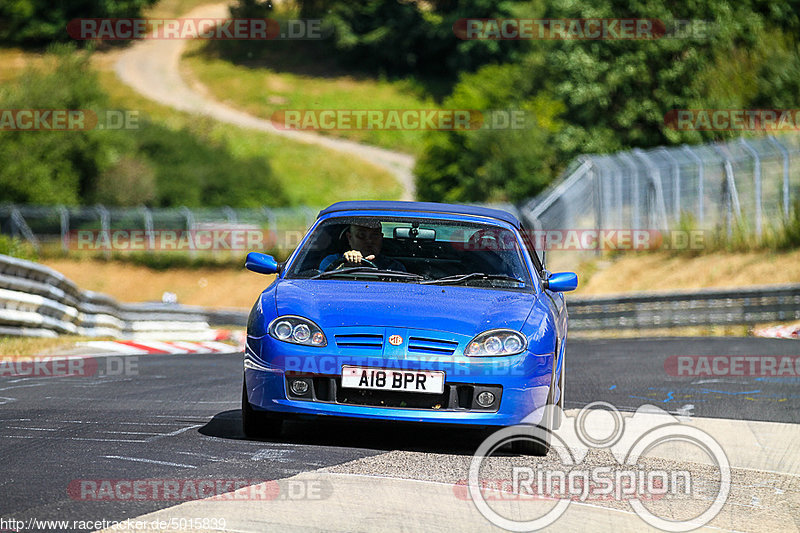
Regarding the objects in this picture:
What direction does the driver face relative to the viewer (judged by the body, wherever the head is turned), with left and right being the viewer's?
facing the viewer

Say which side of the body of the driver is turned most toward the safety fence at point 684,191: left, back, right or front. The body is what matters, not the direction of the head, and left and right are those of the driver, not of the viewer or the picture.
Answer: back

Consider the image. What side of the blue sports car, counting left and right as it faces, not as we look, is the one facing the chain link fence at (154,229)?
back

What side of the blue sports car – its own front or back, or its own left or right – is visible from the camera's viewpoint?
front

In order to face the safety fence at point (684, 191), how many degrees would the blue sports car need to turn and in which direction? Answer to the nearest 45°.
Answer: approximately 180°

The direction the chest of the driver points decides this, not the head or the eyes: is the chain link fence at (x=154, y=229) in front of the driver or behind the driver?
behind
